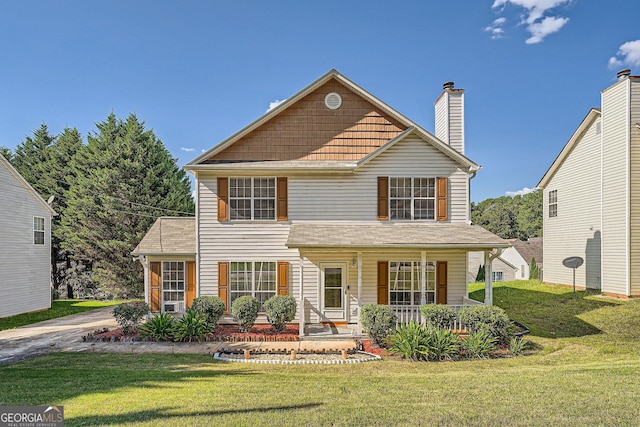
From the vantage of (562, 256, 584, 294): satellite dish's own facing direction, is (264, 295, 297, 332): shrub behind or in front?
in front

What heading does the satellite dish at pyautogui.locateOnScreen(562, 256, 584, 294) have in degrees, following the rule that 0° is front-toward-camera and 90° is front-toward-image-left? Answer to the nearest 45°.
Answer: approximately 0°

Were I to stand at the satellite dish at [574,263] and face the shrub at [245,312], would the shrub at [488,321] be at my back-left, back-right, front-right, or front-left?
front-left

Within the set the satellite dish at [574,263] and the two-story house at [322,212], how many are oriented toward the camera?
2

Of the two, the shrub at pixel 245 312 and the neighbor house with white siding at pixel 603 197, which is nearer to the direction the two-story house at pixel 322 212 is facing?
the shrub

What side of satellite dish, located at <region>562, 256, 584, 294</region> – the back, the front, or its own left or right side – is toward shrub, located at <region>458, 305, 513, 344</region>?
front

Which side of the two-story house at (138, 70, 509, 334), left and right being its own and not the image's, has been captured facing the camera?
front

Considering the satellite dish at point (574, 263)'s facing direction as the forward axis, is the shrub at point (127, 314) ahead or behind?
ahead
